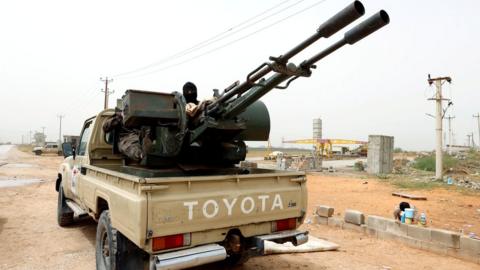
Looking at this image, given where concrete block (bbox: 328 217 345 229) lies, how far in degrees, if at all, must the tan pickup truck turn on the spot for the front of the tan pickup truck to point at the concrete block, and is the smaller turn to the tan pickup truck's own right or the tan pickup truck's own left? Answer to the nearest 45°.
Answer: approximately 90° to the tan pickup truck's own right

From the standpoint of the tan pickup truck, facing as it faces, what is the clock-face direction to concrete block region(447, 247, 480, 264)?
The concrete block is roughly at 4 o'clock from the tan pickup truck.

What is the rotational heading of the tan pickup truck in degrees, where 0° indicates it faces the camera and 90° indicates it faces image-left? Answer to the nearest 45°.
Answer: approximately 135°

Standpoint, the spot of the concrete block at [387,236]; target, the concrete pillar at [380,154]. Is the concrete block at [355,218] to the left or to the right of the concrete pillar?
left

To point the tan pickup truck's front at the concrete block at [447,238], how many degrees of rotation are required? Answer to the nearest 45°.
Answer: approximately 135° to its right

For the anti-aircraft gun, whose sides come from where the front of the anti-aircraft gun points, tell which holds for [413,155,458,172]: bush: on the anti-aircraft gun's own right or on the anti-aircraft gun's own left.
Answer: on the anti-aircraft gun's own left
